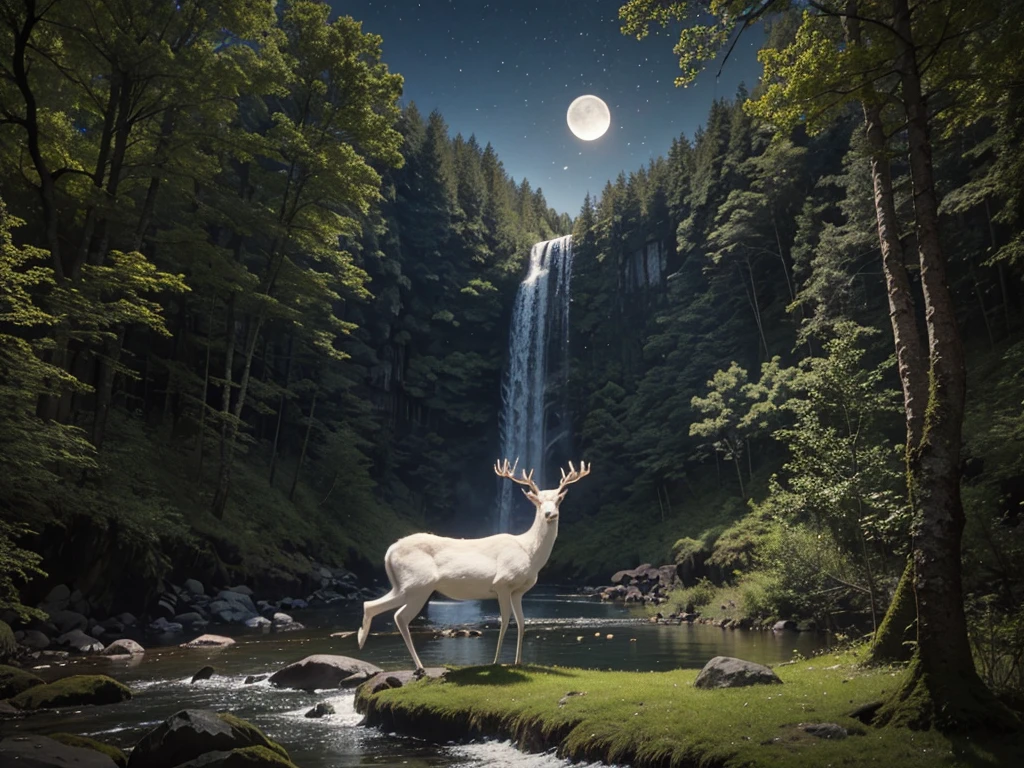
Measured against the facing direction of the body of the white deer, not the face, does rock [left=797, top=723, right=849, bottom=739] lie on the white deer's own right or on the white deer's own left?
on the white deer's own right

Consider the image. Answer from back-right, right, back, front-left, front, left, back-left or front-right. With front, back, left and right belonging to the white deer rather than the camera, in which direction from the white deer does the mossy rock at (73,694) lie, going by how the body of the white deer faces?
back

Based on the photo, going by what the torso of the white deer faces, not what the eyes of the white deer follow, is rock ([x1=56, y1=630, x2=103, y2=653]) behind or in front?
behind

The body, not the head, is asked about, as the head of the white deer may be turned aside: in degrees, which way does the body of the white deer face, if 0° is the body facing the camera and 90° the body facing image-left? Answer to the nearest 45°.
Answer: approximately 270°

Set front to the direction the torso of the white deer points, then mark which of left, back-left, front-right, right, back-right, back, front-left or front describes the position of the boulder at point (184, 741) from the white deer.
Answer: back-right

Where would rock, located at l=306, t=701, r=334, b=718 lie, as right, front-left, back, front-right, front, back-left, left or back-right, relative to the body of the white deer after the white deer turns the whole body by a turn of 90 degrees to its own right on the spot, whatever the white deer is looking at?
right

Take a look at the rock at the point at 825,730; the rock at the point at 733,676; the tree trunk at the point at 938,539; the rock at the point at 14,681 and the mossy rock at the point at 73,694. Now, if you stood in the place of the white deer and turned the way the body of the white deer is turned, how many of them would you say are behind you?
2

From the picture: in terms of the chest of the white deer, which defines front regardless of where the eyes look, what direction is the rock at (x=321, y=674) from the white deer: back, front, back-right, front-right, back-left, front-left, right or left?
back-left

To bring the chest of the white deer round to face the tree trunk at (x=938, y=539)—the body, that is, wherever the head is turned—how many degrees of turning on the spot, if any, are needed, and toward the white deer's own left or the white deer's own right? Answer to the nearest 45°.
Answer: approximately 45° to the white deer's own right

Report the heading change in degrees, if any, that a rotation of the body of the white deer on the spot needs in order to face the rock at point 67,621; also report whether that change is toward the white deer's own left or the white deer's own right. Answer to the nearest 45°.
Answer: approximately 135° to the white deer's own left

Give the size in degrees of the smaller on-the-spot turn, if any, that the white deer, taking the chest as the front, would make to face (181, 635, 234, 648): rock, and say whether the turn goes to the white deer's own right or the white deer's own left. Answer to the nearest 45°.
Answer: approximately 135° to the white deer's own left
